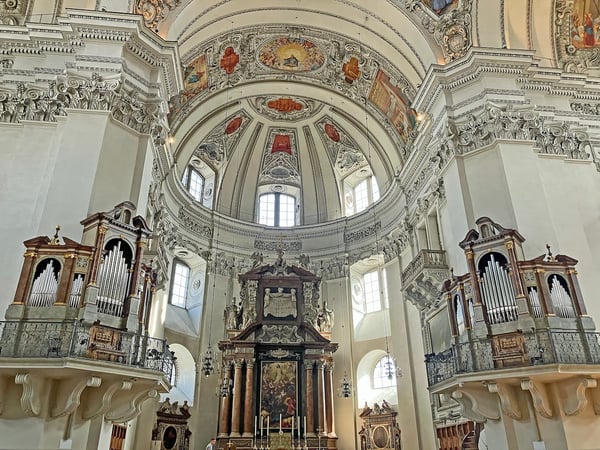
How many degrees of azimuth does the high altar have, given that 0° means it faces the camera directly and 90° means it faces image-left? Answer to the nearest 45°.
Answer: approximately 0°

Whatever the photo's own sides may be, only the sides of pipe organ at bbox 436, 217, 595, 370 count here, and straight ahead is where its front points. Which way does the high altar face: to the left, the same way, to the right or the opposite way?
to the left

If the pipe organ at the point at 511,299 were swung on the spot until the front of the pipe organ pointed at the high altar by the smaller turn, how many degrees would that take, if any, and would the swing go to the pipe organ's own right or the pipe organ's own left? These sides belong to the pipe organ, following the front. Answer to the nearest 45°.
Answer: approximately 90° to the pipe organ's own right

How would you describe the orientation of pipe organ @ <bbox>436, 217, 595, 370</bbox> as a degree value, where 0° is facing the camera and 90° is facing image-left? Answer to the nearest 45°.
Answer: approximately 45°

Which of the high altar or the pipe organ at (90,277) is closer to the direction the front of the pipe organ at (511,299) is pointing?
the pipe organ
